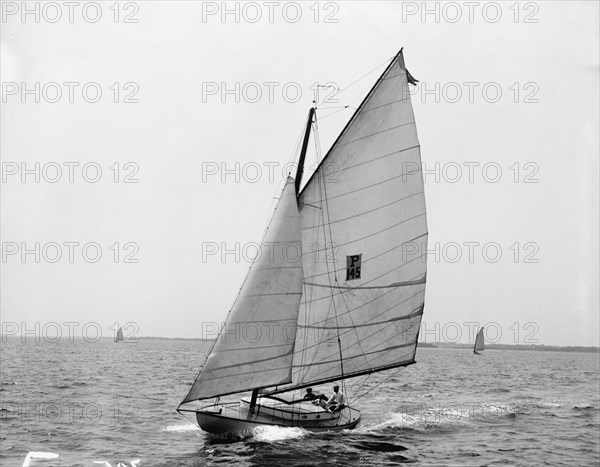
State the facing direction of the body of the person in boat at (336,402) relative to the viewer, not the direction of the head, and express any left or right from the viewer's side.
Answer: facing the viewer and to the left of the viewer

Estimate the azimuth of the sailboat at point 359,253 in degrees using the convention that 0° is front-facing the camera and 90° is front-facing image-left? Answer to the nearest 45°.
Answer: approximately 45°
